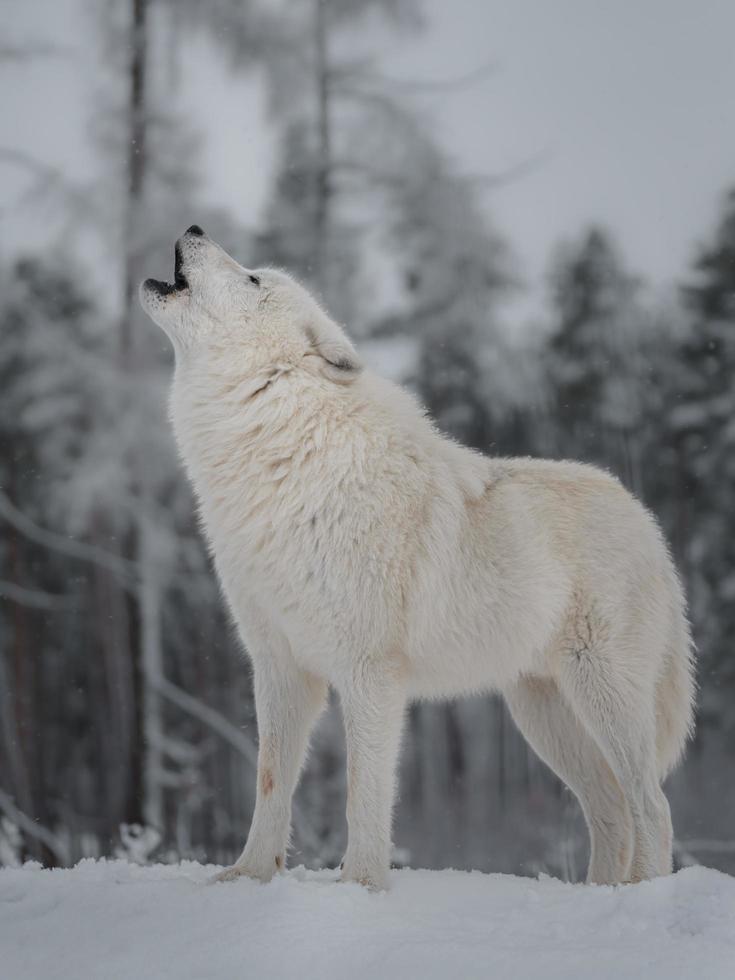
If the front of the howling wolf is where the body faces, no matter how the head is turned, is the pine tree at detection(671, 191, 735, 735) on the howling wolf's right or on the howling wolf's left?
on the howling wolf's right

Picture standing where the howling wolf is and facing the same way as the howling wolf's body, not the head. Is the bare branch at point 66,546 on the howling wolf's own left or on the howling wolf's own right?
on the howling wolf's own right

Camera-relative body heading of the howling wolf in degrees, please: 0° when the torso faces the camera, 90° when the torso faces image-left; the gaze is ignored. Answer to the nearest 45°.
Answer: approximately 90°

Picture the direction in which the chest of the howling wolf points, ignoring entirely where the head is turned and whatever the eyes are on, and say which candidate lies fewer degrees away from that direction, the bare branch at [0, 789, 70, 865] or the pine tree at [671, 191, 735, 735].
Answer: the bare branch

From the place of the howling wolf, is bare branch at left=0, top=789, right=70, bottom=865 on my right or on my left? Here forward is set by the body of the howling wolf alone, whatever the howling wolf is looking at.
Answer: on my right
